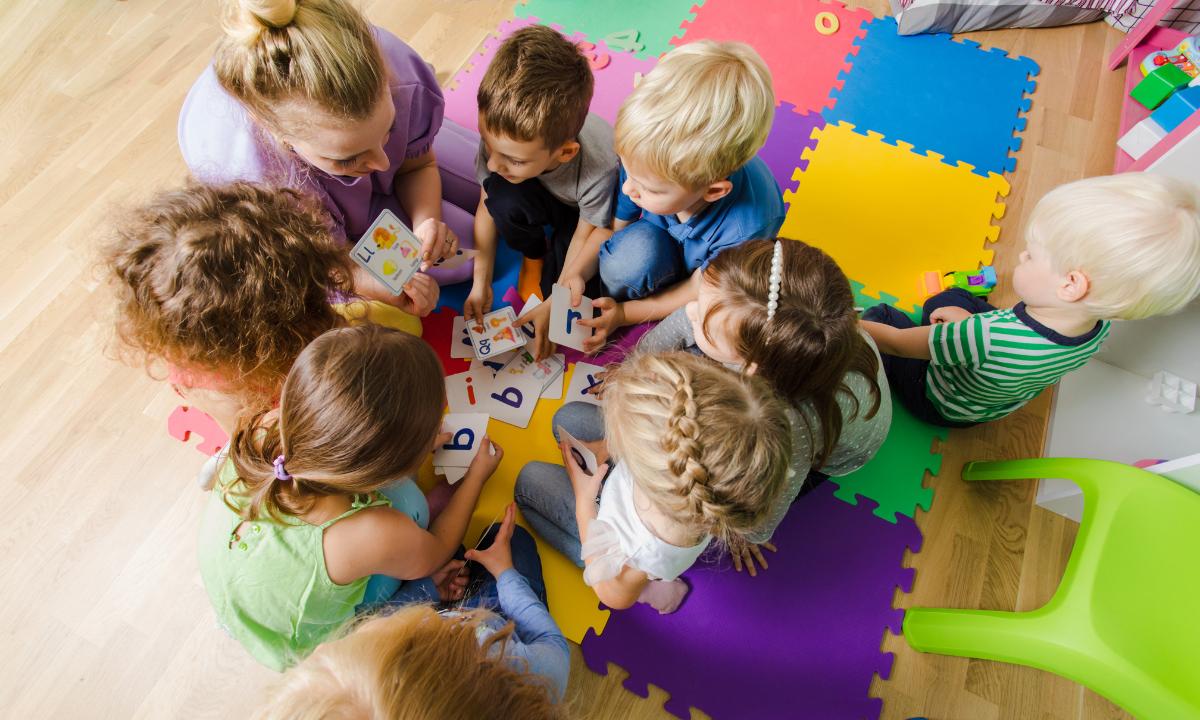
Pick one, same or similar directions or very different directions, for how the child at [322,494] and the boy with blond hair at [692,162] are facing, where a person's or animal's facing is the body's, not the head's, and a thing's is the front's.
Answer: very different directions

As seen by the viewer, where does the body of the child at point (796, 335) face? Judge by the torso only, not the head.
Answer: to the viewer's left

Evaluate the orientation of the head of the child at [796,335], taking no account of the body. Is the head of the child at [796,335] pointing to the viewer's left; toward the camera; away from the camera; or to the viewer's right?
to the viewer's left

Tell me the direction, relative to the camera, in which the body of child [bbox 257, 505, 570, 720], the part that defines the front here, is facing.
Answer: away from the camera

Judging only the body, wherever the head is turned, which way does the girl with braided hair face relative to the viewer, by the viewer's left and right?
facing away from the viewer and to the left of the viewer

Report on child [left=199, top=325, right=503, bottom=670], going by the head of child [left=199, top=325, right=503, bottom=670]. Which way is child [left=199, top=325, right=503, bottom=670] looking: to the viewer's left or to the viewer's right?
to the viewer's right

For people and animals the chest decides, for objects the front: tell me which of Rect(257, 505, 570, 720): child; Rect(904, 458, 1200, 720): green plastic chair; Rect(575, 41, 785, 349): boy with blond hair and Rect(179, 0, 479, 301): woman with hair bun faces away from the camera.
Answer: the child

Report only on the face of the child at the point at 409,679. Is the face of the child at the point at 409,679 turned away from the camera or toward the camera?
away from the camera

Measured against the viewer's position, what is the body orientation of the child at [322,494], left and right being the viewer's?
facing away from the viewer and to the right of the viewer
